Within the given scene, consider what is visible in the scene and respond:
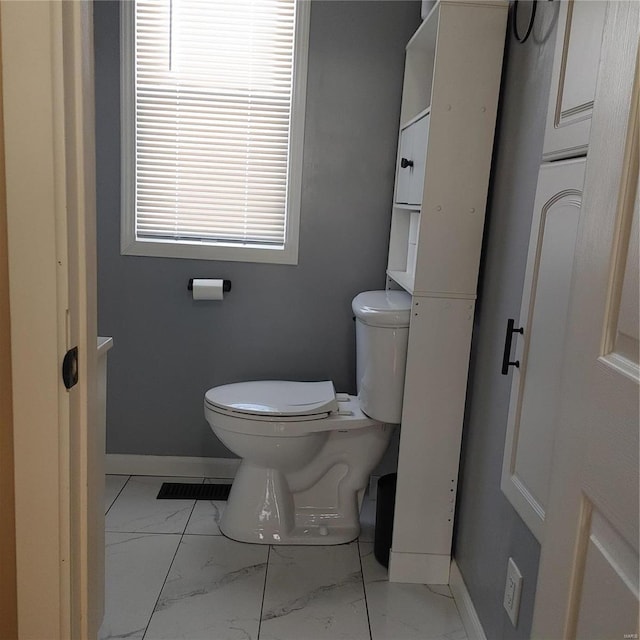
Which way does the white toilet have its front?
to the viewer's left

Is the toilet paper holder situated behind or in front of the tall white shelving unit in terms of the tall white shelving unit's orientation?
in front

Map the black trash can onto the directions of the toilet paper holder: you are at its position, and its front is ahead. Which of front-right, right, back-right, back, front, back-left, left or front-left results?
front-left

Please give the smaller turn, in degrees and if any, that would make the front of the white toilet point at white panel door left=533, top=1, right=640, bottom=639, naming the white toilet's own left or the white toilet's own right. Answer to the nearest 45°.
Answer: approximately 90° to the white toilet's own left

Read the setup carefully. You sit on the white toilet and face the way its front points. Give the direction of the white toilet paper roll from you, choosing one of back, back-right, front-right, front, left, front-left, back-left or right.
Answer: front-right

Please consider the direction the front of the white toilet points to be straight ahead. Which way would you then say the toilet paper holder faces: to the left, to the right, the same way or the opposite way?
to the left

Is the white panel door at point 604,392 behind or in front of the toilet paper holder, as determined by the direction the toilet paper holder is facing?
in front

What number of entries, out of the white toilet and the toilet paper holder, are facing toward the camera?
1

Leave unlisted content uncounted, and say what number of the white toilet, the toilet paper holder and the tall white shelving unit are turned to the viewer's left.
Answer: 2

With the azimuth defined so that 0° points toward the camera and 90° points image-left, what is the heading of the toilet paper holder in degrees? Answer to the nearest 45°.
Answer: approximately 0°

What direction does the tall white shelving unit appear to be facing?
to the viewer's left
